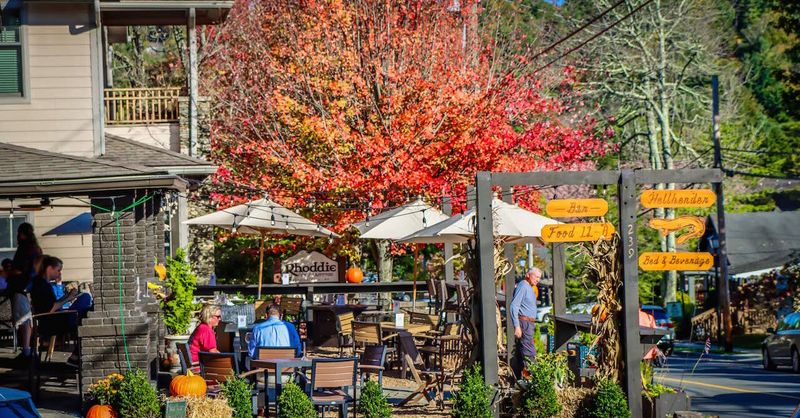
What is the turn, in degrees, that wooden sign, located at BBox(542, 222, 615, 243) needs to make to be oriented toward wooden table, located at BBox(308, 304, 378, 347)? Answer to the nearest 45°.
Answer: approximately 135° to its right

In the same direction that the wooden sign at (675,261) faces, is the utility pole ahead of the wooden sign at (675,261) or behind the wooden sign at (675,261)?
behind

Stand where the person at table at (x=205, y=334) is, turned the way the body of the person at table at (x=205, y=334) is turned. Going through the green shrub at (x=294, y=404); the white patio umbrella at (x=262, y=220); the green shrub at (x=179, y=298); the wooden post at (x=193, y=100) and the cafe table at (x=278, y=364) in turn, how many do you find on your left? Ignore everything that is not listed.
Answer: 3

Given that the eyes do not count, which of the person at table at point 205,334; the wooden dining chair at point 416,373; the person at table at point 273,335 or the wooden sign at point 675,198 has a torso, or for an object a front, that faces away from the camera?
the person at table at point 273,335

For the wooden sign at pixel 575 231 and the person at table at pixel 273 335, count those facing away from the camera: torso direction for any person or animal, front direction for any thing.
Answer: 1

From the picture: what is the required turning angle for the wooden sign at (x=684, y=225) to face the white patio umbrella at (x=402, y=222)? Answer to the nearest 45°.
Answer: approximately 135° to its right

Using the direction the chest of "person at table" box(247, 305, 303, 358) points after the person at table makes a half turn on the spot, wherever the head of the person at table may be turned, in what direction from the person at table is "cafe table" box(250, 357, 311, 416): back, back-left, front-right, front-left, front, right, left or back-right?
front

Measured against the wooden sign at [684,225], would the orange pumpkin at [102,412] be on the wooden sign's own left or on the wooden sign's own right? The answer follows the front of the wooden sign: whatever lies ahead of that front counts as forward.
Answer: on the wooden sign's own right

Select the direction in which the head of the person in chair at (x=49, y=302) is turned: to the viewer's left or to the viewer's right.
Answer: to the viewer's right

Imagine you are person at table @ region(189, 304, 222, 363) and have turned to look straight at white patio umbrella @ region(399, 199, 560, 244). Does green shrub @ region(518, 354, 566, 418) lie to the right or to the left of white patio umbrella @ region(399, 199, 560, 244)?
right
